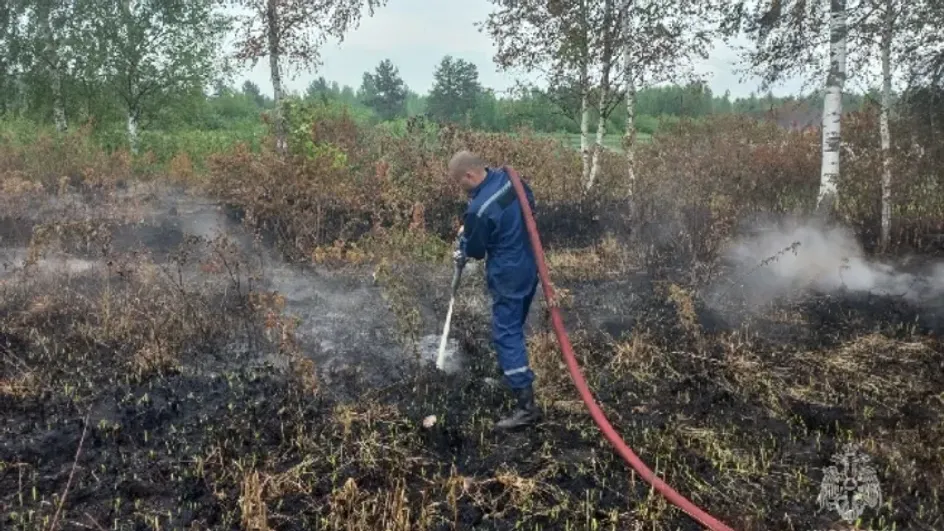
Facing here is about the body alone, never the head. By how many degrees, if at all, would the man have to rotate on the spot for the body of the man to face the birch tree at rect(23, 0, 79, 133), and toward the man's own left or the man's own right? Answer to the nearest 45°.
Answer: approximately 45° to the man's own right

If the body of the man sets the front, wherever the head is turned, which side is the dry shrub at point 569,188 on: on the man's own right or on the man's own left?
on the man's own right

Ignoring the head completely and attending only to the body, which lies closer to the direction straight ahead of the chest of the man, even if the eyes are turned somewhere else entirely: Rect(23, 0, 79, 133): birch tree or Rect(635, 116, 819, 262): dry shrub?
the birch tree

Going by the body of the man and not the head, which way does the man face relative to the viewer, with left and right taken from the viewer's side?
facing to the left of the viewer

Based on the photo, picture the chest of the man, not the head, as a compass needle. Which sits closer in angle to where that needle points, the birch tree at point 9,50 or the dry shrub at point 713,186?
the birch tree

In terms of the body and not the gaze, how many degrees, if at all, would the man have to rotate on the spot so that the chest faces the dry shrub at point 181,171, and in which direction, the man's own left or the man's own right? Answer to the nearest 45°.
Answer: approximately 45° to the man's own right
